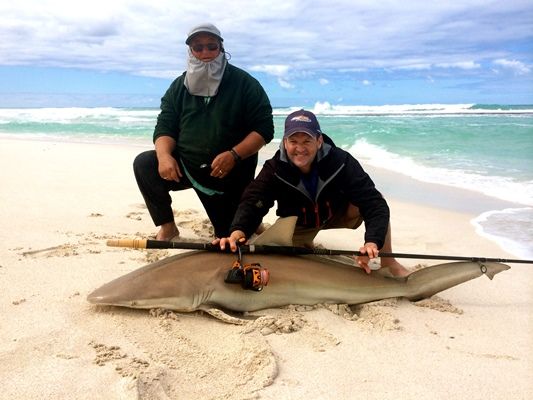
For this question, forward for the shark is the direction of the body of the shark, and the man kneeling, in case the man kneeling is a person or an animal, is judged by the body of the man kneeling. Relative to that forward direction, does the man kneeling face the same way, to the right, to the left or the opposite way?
to the left

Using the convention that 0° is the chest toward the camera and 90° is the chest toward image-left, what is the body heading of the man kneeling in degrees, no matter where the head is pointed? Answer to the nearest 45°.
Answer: approximately 0°

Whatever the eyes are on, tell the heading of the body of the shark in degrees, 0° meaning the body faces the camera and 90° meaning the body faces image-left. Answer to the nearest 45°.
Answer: approximately 90°

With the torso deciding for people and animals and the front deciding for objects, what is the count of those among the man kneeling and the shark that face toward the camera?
1
